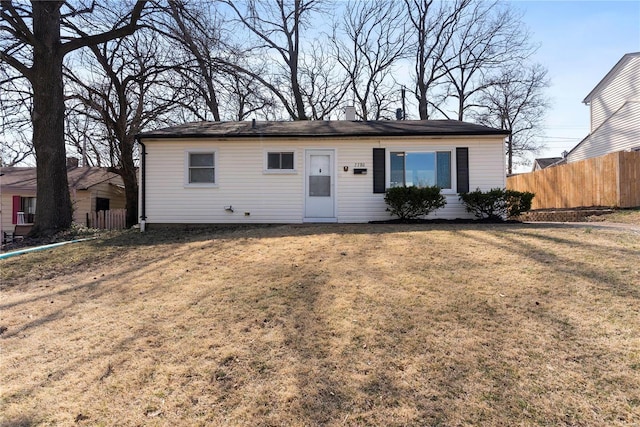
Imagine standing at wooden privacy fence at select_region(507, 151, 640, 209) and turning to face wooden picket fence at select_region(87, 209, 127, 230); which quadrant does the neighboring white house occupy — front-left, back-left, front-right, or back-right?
back-right

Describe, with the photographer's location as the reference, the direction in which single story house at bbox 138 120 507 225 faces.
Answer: facing the viewer

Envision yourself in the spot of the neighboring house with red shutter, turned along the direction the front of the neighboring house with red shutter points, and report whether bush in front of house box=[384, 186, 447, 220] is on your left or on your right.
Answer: on your left

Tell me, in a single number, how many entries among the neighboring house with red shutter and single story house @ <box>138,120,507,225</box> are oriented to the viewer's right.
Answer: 0

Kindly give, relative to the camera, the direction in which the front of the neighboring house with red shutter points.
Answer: facing the viewer and to the left of the viewer

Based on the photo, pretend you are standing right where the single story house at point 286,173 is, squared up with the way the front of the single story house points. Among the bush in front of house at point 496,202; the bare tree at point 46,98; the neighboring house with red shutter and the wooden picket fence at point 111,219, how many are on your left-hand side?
1

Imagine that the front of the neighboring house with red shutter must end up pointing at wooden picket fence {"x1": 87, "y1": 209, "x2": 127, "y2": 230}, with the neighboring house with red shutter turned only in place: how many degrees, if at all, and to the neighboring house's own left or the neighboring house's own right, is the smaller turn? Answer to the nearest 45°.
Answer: approximately 45° to the neighboring house's own left

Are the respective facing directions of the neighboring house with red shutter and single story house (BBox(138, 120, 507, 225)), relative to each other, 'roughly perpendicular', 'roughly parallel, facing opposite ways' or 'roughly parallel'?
roughly parallel

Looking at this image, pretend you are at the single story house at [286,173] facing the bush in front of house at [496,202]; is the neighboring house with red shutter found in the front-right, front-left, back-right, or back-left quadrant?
back-left

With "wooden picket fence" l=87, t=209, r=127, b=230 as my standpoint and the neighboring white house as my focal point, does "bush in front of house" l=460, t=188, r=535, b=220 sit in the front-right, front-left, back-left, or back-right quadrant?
front-right

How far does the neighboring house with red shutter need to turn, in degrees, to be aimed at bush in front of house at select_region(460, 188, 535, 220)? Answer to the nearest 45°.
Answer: approximately 90° to its left

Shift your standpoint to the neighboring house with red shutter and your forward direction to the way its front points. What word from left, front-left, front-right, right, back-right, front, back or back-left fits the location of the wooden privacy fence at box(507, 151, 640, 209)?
left

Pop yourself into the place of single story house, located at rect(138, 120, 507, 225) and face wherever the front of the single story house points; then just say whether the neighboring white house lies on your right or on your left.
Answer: on your left

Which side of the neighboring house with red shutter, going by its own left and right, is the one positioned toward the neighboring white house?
left

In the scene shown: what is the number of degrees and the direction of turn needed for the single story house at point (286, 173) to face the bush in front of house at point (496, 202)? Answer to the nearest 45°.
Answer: approximately 90° to its left
